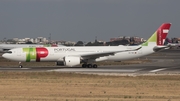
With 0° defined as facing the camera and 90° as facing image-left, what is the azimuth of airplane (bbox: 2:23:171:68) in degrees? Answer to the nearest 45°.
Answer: approximately 90°
